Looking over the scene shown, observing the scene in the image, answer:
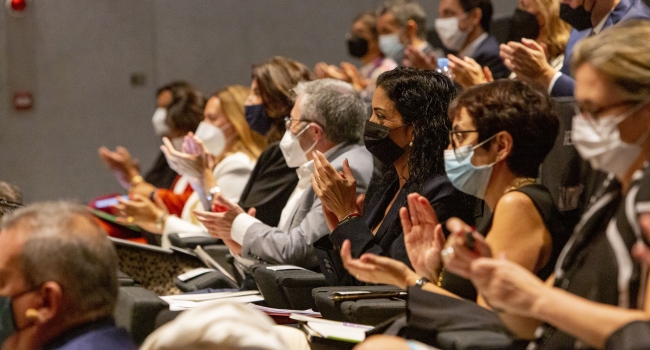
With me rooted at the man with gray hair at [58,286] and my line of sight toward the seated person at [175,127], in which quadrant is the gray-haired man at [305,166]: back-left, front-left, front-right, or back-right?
front-right

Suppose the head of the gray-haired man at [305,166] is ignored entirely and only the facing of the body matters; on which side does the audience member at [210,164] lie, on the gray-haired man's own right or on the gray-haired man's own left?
on the gray-haired man's own right

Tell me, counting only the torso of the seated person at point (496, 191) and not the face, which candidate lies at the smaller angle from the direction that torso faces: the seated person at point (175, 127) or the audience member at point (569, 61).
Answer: the seated person

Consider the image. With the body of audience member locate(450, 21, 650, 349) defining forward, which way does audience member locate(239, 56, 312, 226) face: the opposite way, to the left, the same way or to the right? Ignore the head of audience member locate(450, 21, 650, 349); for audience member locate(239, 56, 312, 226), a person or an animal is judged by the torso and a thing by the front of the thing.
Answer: the same way

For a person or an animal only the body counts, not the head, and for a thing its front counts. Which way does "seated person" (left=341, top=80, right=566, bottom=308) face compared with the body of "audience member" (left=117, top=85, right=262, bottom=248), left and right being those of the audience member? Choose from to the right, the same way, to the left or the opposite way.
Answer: the same way

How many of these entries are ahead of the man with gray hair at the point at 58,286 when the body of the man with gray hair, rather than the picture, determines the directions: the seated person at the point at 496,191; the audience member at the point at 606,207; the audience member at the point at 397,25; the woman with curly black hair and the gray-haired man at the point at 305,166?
0

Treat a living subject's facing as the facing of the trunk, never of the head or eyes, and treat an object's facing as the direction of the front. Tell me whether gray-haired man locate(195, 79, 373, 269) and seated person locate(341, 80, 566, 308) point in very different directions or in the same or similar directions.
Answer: same or similar directions

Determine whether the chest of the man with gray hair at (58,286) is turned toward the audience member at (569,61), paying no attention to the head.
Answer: no

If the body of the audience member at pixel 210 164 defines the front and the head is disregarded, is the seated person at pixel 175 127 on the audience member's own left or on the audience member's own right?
on the audience member's own right

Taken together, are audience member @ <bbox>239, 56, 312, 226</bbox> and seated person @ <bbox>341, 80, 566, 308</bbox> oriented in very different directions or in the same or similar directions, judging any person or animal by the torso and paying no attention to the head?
same or similar directions

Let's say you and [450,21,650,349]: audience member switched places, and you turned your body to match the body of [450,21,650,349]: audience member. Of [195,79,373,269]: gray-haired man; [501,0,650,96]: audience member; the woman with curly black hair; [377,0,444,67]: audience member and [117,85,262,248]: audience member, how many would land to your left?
0

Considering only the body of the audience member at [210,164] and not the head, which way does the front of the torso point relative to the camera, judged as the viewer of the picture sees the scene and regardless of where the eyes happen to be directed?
to the viewer's left

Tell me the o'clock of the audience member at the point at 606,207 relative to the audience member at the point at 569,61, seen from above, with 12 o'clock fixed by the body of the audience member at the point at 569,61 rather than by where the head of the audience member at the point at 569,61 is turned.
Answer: the audience member at the point at 606,207 is roughly at 9 o'clock from the audience member at the point at 569,61.

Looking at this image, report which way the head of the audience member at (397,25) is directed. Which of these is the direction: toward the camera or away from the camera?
toward the camera

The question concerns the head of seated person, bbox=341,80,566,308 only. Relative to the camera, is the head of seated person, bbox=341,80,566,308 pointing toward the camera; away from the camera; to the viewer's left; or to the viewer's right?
to the viewer's left

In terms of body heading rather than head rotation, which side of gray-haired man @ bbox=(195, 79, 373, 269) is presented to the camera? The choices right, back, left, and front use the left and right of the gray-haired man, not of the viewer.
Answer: left

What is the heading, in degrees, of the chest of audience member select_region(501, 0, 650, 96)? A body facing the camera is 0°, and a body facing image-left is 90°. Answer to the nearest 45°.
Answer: approximately 90°

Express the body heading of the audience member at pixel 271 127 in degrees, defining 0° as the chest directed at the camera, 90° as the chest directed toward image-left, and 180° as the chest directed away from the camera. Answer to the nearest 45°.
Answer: approximately 90°

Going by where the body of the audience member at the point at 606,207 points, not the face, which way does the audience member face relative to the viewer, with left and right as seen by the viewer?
facing to the left of the viewer
